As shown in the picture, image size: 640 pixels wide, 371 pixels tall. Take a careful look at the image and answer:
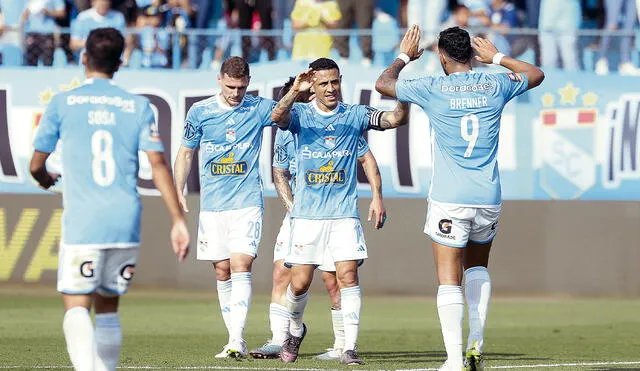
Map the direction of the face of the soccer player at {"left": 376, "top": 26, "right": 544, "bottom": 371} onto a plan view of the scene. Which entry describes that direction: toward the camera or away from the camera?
away from the camera

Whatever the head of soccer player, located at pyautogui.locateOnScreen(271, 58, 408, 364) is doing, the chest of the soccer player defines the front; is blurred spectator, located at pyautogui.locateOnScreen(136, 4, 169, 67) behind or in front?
behind

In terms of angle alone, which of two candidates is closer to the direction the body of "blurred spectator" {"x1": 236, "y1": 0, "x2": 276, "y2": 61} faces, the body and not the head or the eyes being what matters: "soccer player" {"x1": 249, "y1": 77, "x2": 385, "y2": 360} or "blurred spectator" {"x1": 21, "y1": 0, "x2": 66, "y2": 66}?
the soccer player

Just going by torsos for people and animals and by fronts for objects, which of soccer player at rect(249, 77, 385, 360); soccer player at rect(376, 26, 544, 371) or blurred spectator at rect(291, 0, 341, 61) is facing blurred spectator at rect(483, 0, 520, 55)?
soccer player at rect(376, 26, 544, 371)

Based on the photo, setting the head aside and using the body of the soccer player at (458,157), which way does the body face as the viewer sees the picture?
away from the camera

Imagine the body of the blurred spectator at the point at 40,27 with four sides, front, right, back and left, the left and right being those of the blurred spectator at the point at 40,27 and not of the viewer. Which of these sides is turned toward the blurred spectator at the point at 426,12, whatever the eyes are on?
left

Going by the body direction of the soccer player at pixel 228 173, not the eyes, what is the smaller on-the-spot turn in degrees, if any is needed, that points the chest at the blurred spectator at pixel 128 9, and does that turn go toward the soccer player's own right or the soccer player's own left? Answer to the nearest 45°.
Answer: approximately 180°

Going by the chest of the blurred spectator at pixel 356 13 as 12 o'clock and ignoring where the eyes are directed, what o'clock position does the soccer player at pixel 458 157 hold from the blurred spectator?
The soccer player is roughly at 12 o'clock from the blurred spectator.

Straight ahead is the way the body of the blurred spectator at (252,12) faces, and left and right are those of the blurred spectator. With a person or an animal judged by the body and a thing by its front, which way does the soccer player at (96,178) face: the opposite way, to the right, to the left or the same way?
the opposite way
